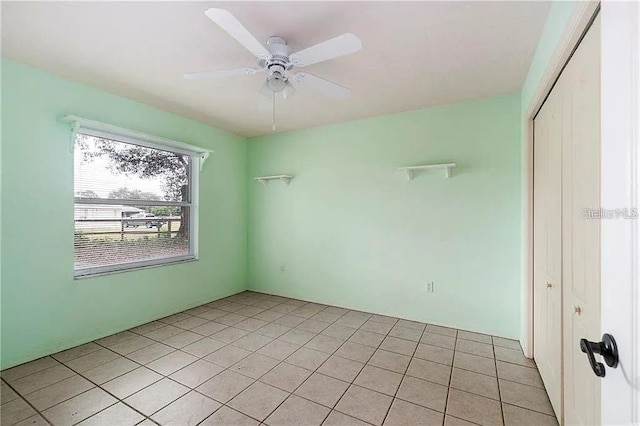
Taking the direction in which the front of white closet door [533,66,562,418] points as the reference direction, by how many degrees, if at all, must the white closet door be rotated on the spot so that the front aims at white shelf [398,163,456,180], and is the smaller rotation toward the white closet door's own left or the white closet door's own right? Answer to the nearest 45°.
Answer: approximately 45° to the white closet door's own right

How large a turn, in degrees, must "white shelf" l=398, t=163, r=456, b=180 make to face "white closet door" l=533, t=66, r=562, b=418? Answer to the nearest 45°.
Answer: approximately 45° to its left

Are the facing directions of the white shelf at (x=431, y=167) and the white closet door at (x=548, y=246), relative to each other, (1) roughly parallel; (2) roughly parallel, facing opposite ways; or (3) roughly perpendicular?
roughly perpendicular

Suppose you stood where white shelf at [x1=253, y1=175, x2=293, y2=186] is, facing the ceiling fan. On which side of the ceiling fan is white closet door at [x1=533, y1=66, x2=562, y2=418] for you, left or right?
left

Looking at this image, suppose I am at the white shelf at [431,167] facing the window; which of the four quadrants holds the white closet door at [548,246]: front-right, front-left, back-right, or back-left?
back-left

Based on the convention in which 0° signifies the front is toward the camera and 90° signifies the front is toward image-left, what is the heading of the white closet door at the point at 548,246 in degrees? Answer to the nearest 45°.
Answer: approximately 90°

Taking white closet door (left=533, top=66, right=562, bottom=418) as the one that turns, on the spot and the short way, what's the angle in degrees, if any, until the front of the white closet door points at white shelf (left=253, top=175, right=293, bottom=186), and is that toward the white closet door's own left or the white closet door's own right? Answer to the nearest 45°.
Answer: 0° — it already faces it

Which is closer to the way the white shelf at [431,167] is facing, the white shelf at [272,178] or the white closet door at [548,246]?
the white closet door

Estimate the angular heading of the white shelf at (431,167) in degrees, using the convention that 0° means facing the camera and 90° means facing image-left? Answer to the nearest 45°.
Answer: approximately 0°

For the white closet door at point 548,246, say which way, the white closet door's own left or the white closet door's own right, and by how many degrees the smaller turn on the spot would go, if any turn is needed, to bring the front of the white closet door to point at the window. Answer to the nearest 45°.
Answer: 0° — it already faces it

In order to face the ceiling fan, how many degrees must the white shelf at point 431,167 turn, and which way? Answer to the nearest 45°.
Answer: approximately 45° to its right

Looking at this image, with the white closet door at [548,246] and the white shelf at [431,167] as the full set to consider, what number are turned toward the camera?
1

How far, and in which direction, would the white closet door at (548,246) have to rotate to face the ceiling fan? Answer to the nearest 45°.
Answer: approximately 45° to its left
